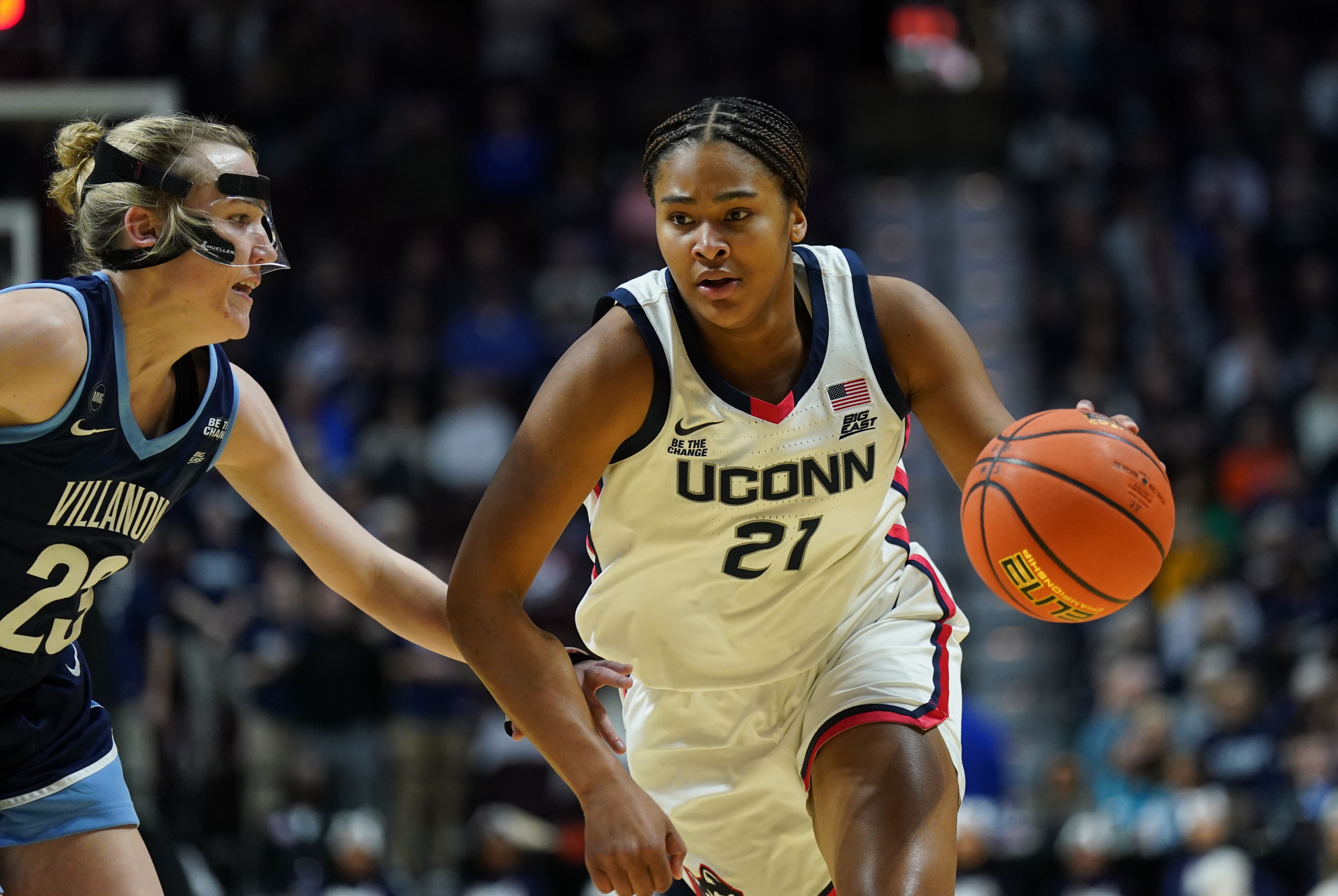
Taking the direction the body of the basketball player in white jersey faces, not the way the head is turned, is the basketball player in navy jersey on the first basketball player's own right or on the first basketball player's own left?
on the first basketball player's own right

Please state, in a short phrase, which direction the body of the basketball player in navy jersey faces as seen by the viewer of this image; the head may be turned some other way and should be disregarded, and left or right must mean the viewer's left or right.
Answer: facing the viewer and to the right of the viewer

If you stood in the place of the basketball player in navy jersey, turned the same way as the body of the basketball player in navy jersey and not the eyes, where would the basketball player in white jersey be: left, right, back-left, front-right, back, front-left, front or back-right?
front-left

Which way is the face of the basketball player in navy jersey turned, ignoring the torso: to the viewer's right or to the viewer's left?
to the viewer's right

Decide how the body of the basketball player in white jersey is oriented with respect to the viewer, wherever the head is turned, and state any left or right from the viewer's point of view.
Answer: facing the viewer

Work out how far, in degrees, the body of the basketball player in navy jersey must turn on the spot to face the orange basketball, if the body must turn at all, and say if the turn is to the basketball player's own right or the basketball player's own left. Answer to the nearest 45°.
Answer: approximately 45° to the basketball player's own left

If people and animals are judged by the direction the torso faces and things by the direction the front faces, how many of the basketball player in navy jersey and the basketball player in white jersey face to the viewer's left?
0

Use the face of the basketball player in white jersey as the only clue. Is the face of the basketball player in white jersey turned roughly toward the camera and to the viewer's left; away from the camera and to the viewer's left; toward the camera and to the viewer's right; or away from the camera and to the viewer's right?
toward the camera and to the viewer's left
